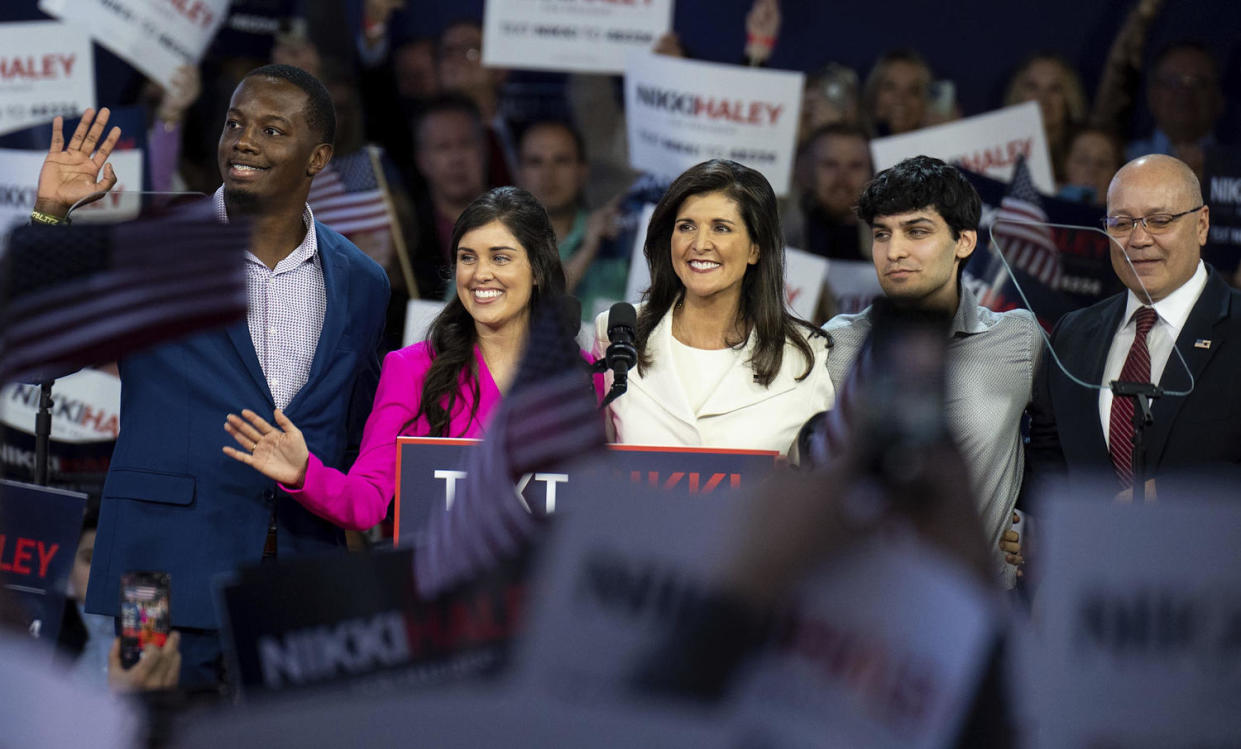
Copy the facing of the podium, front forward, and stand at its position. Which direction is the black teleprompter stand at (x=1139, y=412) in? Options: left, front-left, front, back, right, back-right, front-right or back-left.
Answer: left

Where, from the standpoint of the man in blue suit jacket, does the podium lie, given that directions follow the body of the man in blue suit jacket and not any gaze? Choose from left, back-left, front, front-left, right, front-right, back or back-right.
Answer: front-left

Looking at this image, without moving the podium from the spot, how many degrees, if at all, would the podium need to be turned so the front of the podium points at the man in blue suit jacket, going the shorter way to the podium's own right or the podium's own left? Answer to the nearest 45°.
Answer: approximately 135° to the podium's own right

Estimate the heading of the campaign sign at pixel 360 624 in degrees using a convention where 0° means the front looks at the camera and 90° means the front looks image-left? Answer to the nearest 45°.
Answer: approximately 0°

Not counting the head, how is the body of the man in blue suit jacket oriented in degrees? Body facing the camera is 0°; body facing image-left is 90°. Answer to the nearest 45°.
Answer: approximately 0°

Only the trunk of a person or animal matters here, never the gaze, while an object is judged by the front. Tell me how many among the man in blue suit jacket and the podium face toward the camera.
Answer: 2

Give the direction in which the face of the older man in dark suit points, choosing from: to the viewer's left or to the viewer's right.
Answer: to the viewer's left

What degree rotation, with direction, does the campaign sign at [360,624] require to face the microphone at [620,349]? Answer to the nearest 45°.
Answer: approximately 180°

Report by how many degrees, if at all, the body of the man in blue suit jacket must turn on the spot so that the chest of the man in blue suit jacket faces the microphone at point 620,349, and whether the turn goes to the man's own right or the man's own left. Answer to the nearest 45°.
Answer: approximately 45° to the man's own left
